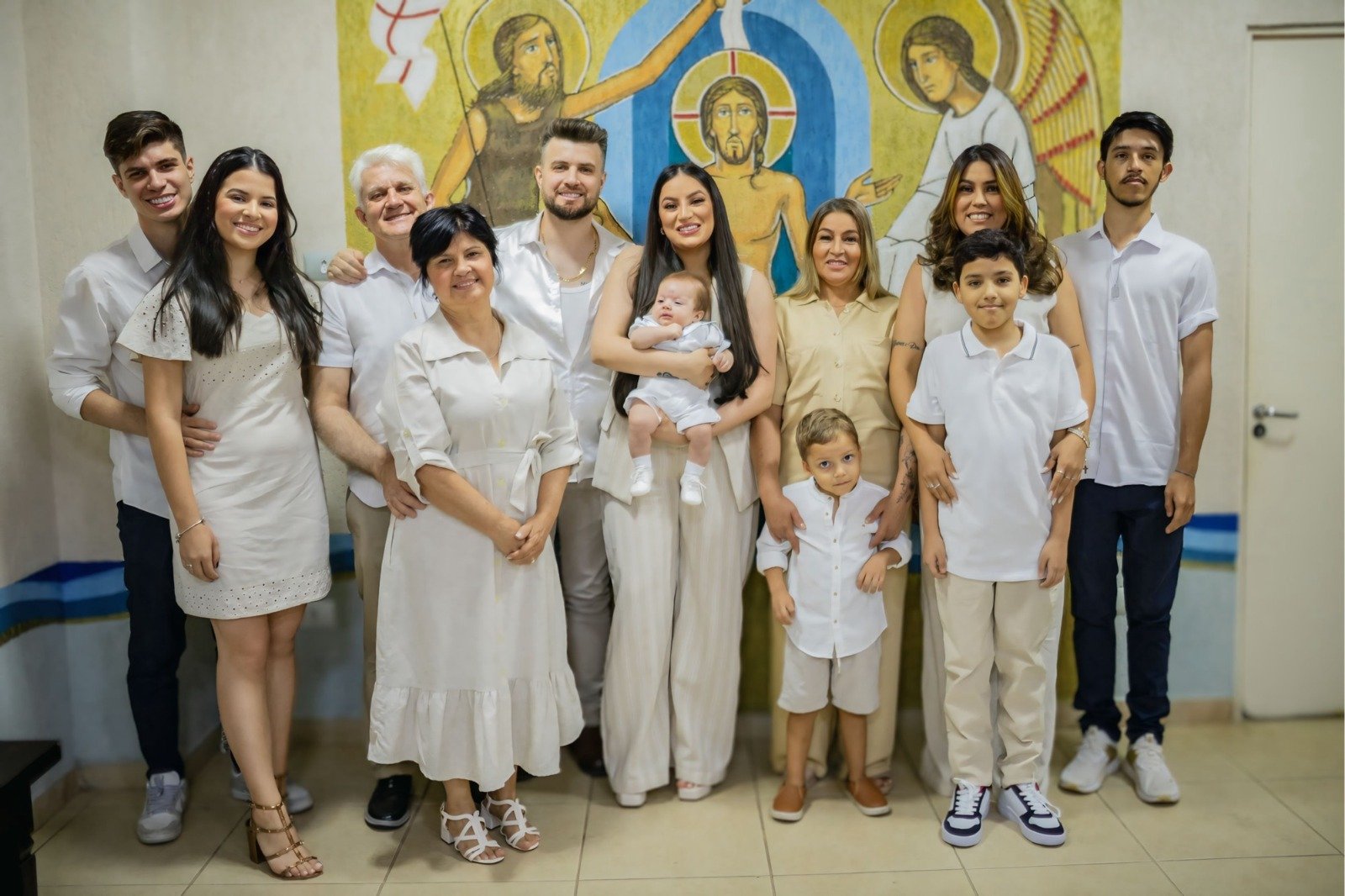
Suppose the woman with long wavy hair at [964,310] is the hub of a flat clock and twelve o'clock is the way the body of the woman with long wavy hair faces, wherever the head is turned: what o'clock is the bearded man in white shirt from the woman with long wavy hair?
The bearded man in white shirt is roughly at 3 o'clock from the woman with long wavy hair.

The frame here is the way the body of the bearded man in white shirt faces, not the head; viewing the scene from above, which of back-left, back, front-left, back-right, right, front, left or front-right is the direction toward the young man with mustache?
left

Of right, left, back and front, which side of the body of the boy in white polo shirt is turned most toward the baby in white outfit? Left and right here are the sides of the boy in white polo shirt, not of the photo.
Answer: right

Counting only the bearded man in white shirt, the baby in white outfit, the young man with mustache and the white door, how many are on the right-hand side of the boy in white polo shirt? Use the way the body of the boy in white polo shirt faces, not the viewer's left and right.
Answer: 2

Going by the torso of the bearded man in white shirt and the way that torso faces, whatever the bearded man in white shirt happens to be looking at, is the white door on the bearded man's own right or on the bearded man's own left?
on the bearded man's own left

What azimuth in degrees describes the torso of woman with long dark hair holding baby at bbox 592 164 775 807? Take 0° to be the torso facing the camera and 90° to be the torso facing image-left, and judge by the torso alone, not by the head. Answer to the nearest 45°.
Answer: approximately 0°

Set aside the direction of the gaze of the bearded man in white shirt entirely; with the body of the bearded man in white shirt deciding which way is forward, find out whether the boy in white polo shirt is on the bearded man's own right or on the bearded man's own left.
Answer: on the bearded man's own left
